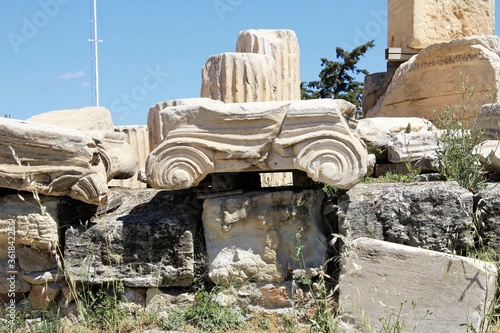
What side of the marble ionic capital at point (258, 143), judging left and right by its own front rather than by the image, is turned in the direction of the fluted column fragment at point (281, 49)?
back

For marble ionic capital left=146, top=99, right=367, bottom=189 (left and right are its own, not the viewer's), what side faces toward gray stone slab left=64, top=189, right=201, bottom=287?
right

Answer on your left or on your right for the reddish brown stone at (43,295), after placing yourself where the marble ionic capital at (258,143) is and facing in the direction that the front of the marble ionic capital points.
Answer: on your right

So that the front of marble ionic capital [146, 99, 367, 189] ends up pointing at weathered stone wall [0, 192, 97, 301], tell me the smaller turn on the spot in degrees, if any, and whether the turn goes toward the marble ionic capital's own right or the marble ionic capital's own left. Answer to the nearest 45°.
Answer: approximately 90° to the marble ionic capital's own right

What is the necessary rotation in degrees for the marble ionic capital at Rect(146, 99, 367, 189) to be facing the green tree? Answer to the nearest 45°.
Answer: approximately 180°

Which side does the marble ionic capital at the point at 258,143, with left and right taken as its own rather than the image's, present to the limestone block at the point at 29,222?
right

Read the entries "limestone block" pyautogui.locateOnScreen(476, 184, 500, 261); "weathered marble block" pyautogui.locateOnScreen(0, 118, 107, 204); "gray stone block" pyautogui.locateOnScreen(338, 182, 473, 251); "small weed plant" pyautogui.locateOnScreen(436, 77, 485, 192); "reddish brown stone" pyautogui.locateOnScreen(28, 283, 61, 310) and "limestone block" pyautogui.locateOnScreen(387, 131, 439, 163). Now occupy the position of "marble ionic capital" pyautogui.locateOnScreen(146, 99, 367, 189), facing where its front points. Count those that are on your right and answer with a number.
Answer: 2

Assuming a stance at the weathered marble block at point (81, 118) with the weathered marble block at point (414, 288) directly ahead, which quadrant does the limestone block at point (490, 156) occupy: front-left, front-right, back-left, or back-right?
front-left

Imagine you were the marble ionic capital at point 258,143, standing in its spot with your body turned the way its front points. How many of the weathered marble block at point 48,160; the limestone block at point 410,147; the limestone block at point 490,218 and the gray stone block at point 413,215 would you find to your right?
1

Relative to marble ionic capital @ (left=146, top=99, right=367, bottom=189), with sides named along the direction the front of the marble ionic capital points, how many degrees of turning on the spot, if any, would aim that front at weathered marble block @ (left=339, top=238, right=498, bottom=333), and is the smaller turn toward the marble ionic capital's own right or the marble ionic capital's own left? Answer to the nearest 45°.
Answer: approximately 45° to the marble ionic capital's own left

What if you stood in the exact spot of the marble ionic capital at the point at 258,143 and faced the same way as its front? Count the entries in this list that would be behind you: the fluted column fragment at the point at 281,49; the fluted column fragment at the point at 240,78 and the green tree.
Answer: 3

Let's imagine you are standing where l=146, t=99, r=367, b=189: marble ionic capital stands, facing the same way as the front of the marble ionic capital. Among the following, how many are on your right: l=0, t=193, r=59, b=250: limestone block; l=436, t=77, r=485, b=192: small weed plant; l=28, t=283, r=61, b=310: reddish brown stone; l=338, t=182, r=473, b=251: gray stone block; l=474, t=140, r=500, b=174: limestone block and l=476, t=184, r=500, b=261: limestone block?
2

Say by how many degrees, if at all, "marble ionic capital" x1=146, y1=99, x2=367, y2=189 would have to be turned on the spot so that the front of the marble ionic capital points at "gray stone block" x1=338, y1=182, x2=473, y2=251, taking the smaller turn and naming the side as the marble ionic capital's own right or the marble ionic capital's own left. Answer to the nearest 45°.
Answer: approximately 90° to the marble ionic capital's own left

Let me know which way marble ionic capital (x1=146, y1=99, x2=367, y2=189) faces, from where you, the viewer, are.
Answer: facing the viewer
